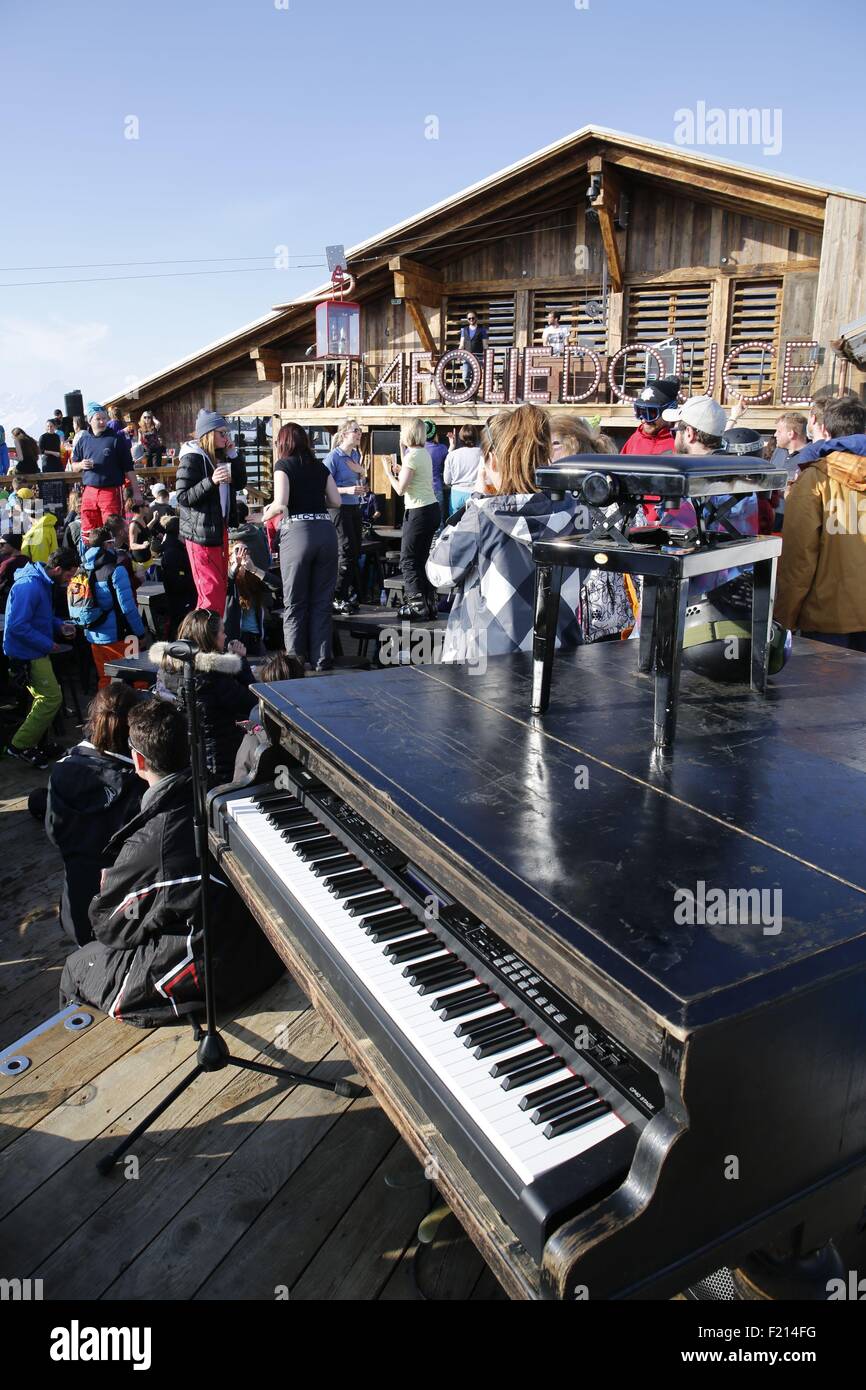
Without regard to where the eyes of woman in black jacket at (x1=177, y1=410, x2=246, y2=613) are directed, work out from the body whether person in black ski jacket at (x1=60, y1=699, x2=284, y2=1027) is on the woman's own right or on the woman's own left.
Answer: on the woman's own right

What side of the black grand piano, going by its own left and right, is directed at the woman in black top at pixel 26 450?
right

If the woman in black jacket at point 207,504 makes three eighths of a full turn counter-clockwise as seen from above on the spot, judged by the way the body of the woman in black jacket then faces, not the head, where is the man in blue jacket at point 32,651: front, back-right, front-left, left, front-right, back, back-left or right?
back-left

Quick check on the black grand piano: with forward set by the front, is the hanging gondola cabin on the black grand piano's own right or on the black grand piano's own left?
on the black grand piano's own right

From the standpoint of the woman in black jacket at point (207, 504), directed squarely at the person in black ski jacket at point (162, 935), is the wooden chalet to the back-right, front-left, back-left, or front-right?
back-left

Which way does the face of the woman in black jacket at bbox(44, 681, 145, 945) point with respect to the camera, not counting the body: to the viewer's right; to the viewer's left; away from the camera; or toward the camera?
away from the camera

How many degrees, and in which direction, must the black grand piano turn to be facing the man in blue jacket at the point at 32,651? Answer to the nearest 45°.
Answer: approximately 90° to its right

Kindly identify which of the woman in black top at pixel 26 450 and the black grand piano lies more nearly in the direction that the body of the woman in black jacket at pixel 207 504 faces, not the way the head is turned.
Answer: the black grand piano

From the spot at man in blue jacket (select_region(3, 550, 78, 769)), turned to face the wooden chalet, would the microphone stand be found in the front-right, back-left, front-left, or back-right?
back-right

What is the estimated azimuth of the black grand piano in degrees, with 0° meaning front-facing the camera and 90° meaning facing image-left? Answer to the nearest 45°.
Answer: approximately 45°

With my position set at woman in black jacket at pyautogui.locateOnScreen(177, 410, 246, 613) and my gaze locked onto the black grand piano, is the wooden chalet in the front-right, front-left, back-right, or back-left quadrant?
back-left

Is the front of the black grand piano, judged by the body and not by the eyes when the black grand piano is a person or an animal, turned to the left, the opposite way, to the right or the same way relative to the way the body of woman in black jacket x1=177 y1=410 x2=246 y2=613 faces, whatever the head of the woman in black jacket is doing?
to the right

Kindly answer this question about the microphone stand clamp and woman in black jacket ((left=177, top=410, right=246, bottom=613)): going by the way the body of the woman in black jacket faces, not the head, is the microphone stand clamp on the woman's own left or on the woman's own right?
on the woman's own right
